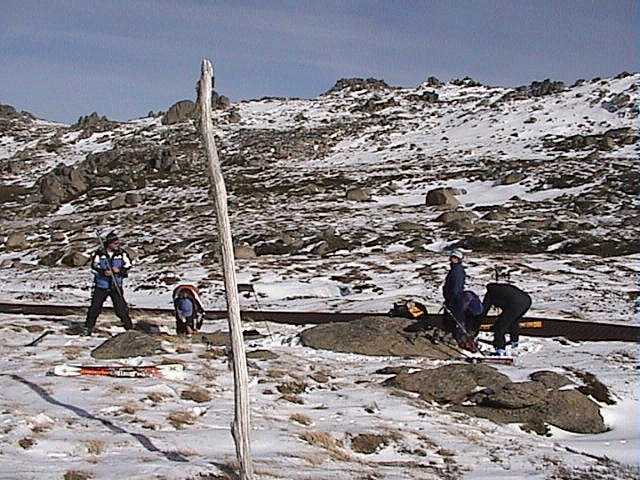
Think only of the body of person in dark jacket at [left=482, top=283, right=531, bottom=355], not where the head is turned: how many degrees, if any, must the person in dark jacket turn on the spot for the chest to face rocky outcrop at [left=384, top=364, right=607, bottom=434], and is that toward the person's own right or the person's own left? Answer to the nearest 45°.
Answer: approximately 90° to the person's own left

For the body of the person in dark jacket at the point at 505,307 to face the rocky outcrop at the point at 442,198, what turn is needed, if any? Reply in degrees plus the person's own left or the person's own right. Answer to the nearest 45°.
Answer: approximately 90° to the person's own right

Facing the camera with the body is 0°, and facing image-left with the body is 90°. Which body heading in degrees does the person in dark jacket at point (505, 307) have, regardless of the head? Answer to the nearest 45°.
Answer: approximately 90°

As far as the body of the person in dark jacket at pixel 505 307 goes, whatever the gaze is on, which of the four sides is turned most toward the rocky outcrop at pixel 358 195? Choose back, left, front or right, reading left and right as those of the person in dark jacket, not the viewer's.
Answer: right

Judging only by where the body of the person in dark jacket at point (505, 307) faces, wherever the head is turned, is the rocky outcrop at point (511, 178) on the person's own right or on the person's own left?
on the person's own right

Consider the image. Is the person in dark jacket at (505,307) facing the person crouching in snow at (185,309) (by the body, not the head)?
yes

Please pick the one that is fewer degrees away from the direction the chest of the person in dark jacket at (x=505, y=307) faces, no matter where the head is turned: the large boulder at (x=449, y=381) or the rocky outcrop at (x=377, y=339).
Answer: the rocky outcrop

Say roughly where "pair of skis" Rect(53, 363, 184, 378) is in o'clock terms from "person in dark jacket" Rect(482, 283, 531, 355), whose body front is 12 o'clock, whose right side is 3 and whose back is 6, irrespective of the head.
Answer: The pair of skis is roughly at 11 o'clock from the person in dark jacket.

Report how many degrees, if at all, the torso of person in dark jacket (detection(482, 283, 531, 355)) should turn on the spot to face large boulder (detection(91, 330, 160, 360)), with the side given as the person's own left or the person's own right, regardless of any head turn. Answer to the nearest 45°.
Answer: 0° — they already face it
